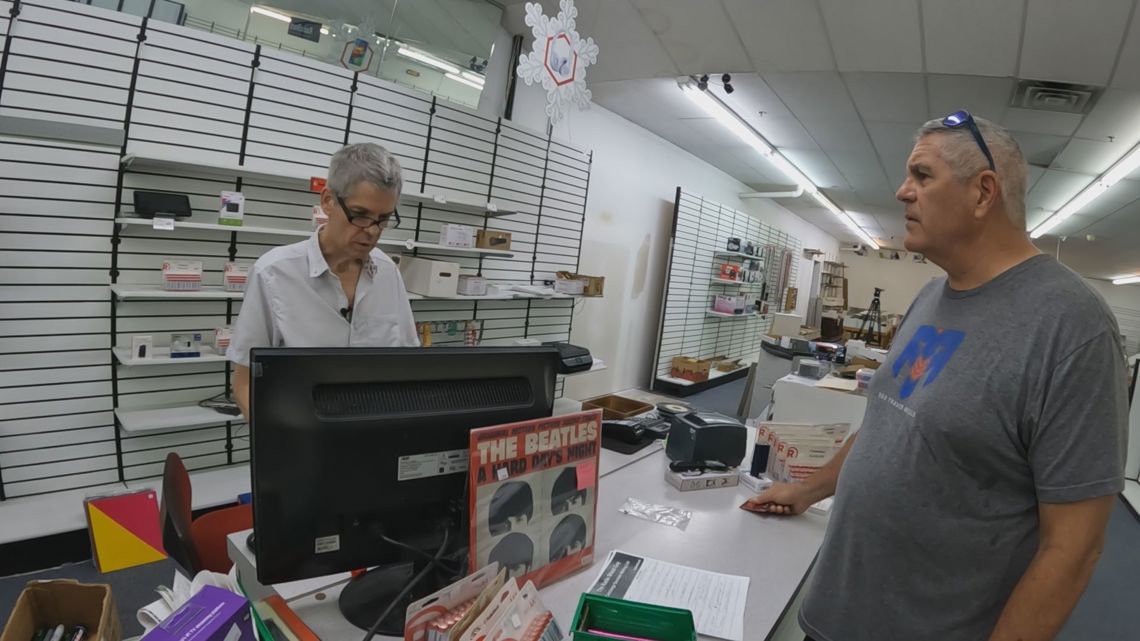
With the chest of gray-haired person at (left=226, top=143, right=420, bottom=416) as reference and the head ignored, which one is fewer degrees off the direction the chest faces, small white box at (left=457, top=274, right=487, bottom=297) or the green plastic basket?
the green plastic basket

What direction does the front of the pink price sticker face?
toward the camera

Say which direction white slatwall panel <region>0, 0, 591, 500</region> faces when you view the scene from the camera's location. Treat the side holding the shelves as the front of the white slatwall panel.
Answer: facing the viewer and to the right of the viewer

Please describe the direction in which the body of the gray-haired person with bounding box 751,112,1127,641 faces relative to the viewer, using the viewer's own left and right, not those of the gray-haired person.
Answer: facing the viewer and to the left of the viewer

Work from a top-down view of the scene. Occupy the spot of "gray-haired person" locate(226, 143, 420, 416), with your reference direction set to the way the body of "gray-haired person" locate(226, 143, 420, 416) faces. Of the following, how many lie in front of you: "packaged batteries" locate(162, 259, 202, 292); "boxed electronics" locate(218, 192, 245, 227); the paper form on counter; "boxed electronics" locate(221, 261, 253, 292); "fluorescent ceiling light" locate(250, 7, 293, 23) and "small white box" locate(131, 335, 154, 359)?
1

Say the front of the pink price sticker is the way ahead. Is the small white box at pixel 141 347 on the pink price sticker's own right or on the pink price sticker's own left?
on the pink price sticker's own right

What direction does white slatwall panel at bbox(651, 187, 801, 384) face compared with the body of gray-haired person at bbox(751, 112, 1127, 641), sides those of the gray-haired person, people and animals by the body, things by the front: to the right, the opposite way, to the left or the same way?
to the left

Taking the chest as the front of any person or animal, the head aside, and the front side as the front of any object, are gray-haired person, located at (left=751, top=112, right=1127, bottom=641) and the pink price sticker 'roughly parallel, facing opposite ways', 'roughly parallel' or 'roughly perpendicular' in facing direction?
roughly perpendicular

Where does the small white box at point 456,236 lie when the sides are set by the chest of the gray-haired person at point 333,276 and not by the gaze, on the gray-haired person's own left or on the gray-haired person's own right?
on the gray-haired person's own left

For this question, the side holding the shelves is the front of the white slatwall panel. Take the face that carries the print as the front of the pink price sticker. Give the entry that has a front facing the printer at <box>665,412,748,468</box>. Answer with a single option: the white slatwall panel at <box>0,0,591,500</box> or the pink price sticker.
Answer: the white slatwall panel

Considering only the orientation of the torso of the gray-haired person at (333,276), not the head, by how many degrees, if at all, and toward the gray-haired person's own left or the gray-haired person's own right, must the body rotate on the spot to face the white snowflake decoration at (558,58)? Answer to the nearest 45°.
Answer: approximately 90° to the gray-haired person's own left

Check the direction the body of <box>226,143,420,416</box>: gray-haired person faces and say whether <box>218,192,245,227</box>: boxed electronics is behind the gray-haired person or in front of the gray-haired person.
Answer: behind
